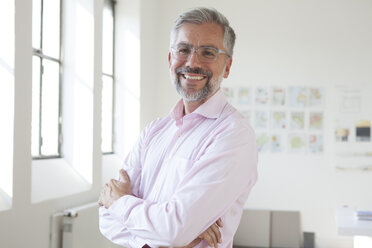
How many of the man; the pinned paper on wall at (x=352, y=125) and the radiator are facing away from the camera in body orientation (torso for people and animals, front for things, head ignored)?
0

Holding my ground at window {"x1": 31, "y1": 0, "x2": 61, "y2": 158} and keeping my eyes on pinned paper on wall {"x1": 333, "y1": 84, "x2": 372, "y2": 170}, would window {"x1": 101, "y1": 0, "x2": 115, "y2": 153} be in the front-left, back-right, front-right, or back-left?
front-left

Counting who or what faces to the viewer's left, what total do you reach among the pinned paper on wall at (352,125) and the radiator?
0

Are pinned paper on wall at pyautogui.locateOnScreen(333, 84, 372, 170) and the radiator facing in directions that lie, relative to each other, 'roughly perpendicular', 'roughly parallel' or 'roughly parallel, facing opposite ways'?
roughly perpendicular

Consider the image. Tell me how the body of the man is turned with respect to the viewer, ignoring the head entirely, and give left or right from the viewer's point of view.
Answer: facing the viewer and to the left of the viewer

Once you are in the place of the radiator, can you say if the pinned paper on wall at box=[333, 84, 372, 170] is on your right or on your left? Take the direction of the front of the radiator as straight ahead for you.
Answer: on your left

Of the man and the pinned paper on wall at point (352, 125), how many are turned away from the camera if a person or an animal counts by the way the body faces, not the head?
0

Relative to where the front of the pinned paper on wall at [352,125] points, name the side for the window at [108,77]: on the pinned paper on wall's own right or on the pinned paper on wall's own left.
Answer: on the pinned paper on wall's own right

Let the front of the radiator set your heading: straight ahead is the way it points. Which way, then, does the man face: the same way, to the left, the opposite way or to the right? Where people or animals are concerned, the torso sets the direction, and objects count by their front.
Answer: to the right

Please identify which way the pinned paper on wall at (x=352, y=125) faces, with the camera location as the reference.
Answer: facing the viewer
